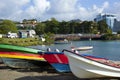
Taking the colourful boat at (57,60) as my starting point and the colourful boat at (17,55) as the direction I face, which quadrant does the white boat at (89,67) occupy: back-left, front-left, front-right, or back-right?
back-left

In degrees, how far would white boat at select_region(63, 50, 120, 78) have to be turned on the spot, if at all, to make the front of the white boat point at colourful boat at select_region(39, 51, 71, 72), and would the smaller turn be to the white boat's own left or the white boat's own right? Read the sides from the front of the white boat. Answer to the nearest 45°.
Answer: approximately 45° to the white boat's own right

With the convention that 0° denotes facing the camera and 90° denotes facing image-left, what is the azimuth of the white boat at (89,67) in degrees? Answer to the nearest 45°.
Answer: approximately 90°
